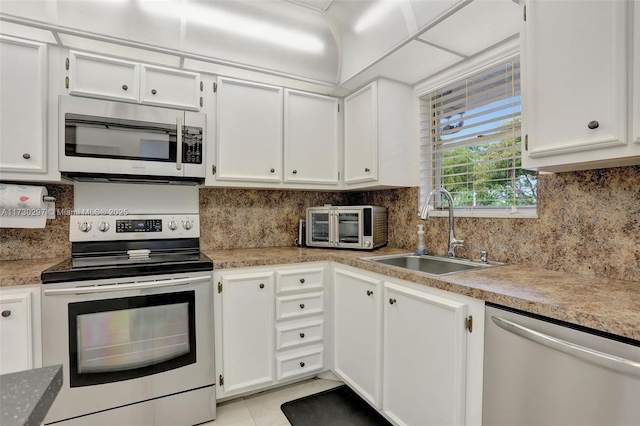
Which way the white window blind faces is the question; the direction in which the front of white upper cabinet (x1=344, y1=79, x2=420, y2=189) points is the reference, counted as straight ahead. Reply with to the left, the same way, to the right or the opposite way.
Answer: the same way

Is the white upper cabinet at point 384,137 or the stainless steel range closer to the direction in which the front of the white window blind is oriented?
the stainless steel range

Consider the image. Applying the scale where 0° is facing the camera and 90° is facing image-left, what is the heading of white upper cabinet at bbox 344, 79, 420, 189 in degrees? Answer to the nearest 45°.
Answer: approximately 45°

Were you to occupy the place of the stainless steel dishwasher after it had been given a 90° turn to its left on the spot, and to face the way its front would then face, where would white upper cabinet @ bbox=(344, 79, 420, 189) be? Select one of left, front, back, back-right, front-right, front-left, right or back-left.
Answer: back

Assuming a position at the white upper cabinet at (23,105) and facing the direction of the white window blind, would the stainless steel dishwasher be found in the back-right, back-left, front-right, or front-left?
front-right

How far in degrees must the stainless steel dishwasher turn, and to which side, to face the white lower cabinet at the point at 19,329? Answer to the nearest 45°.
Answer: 0° — it already faces it

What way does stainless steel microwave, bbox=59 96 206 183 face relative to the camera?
toward the camera

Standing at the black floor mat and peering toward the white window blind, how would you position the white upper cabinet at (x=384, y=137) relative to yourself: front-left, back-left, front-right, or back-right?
front-left

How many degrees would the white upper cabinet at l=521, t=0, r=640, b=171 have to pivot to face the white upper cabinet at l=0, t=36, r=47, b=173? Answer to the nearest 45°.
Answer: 0° — it already faces it

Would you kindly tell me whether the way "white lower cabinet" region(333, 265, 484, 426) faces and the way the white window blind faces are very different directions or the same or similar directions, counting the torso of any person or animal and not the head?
same or similar directions

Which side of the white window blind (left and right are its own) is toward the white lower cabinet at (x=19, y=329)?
front

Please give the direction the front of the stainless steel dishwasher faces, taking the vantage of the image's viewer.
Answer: facing the viewer and to the left of the viewer
